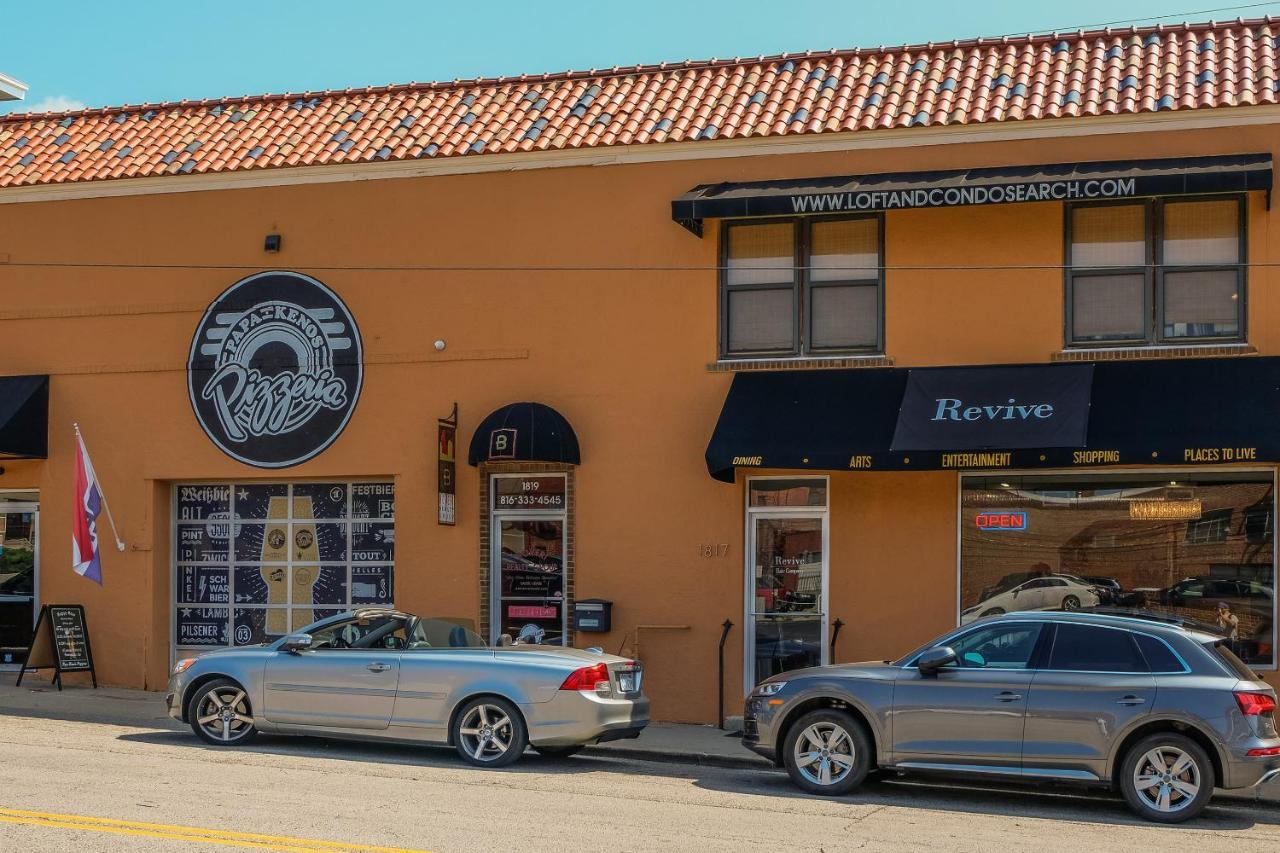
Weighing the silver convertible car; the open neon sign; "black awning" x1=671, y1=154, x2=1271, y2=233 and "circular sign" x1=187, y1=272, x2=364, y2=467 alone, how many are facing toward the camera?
3

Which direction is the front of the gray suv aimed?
to the viewer's left

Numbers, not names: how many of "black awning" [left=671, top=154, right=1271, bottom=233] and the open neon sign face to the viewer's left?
0

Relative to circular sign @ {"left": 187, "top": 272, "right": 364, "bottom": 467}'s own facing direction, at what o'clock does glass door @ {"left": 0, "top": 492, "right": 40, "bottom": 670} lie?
The glass door is roughly at 4 o'clock from the circular sign.

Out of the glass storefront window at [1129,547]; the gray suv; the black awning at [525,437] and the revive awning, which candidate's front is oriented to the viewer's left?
the gray suv

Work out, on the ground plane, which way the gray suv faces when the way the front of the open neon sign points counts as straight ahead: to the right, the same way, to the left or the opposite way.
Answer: to the right

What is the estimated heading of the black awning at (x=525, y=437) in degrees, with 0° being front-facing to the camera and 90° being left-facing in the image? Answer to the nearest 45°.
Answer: approximately 0°

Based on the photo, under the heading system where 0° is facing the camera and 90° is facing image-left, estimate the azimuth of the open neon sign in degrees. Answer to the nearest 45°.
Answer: approximately 0°
